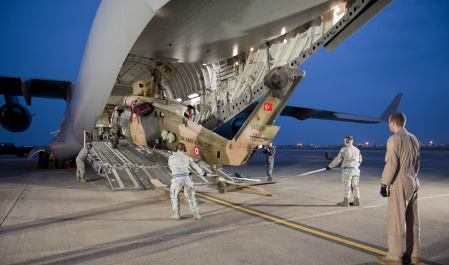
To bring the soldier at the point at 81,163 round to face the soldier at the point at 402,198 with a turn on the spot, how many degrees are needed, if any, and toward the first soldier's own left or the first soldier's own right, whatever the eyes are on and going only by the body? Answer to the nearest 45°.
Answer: approximately 90° to the first soldier's own right

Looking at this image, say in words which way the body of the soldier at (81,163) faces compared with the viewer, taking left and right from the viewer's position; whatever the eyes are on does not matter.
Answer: facing to the right of the viewer

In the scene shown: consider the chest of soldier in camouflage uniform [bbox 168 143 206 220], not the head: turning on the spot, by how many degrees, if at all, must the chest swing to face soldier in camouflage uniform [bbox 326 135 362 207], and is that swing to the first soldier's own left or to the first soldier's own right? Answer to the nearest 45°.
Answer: approximately 90° to the first soldier's own right

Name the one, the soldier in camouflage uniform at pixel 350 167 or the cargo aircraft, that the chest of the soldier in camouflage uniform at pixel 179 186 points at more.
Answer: the cargo aircraft

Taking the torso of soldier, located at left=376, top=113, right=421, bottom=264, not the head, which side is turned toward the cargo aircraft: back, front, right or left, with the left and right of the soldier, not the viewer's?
front

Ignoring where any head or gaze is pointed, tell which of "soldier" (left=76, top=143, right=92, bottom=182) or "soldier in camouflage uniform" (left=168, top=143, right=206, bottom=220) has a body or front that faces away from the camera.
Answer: the soldier in camouflage uniform

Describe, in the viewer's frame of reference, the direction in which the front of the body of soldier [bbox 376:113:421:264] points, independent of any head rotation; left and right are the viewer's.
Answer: facing away from the viewer and to the left of the viewer

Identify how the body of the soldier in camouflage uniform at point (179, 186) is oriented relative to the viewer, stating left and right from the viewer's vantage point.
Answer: facing away from the viewer

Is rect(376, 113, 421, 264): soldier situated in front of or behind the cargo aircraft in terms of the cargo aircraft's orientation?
behind

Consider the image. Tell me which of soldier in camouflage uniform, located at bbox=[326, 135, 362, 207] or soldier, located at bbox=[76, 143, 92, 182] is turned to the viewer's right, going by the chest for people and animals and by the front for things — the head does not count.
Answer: the soldier

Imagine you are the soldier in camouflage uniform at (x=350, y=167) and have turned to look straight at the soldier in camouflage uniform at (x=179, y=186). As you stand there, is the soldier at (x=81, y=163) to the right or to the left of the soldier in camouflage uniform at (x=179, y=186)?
right
